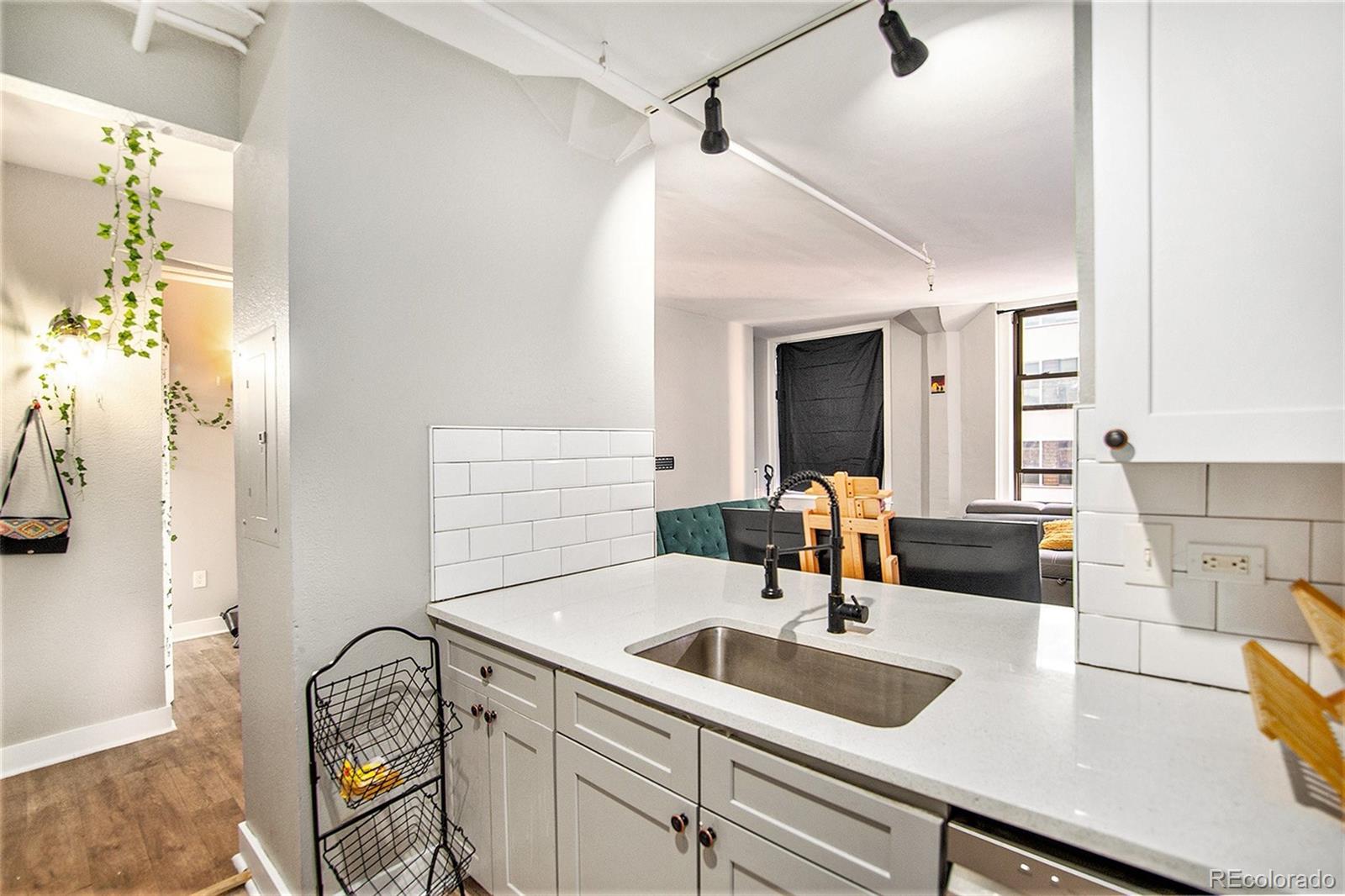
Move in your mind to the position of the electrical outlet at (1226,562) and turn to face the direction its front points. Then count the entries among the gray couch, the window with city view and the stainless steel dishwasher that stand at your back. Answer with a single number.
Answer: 2

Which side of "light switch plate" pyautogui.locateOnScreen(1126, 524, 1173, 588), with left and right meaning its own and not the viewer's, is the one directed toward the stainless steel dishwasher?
front

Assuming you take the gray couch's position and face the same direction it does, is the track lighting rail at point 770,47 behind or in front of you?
in front

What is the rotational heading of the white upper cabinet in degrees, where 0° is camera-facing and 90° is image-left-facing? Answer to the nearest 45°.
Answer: approximately 0°

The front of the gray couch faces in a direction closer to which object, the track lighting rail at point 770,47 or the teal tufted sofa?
the track lighting rail
